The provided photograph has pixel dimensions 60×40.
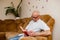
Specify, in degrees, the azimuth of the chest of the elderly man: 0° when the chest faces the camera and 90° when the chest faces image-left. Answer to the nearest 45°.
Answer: approximately 45°
